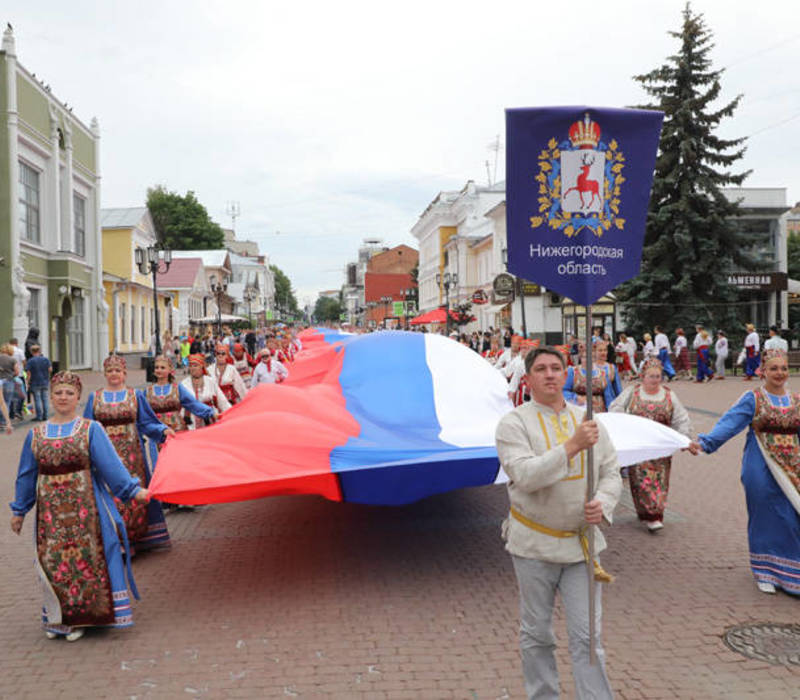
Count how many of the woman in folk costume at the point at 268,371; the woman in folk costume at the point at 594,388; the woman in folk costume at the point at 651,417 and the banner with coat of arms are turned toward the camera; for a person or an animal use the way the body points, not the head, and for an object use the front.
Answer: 4

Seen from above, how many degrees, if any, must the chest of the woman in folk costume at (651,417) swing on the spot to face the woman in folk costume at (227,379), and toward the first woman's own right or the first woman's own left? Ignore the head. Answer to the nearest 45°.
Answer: approximately 90° to the first woman's own right

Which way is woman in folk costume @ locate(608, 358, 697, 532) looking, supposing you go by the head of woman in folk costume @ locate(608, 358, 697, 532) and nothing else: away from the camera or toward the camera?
toward the camera

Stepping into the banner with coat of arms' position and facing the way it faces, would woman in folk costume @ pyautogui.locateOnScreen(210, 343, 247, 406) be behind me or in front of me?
behind

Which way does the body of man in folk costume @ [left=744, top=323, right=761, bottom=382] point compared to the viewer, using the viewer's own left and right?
facing the viewer and to the left of the viewer

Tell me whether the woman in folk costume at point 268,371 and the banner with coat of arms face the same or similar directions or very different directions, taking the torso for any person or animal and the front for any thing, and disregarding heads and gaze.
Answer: same or similar directions

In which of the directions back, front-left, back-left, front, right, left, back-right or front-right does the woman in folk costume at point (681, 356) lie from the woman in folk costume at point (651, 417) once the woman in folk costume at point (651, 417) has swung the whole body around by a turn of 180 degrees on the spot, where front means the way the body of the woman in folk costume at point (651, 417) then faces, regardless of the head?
front

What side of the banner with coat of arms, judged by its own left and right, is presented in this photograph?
front

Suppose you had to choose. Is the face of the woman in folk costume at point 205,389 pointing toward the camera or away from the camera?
toward the camera

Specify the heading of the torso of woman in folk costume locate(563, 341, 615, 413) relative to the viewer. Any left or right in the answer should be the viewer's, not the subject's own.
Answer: facing the viewer

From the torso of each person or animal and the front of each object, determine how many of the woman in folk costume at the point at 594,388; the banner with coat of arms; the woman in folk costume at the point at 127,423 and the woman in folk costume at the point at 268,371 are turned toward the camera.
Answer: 4

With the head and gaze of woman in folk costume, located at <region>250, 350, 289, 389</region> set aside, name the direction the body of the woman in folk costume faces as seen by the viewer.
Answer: toward the camera
